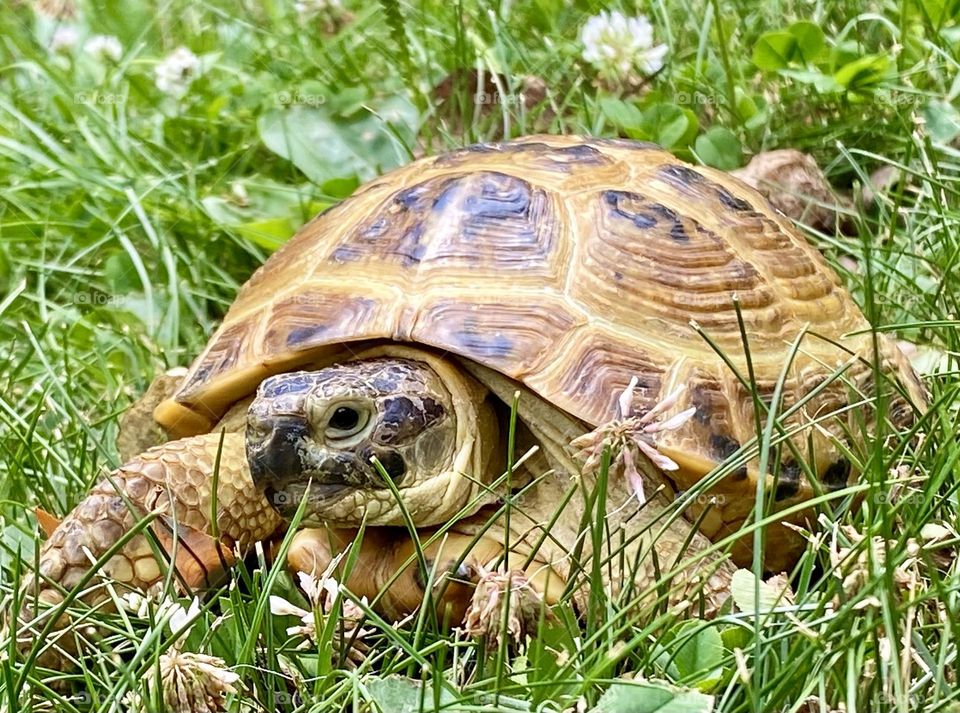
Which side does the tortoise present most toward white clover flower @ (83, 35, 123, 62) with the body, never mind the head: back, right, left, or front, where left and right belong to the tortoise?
right

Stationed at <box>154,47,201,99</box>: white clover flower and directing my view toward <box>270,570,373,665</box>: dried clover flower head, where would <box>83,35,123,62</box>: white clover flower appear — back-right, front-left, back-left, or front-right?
back-right

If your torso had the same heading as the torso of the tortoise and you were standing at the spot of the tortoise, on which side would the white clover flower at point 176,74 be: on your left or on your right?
on your right

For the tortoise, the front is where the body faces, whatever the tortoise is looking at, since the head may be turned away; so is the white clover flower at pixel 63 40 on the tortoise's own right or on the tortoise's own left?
on the tortoise's own right

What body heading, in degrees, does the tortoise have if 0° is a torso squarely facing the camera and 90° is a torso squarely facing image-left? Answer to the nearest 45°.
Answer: approximately 45°

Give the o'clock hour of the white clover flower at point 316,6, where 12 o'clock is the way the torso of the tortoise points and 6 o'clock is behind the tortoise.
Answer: The white clover flower is roughly at 4 o'clock from the tortoise.
